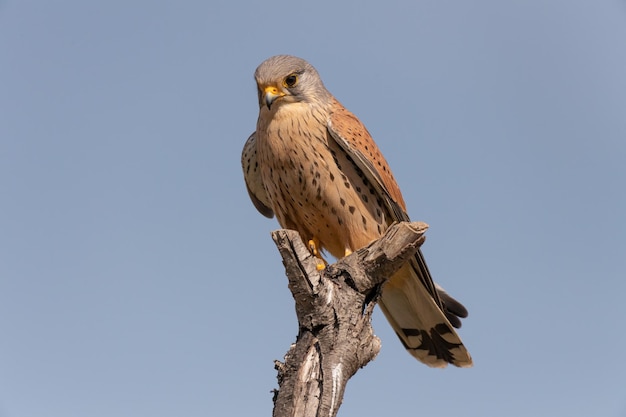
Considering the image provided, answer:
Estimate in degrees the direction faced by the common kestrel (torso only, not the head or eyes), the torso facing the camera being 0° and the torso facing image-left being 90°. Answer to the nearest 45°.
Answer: approximately 45°
